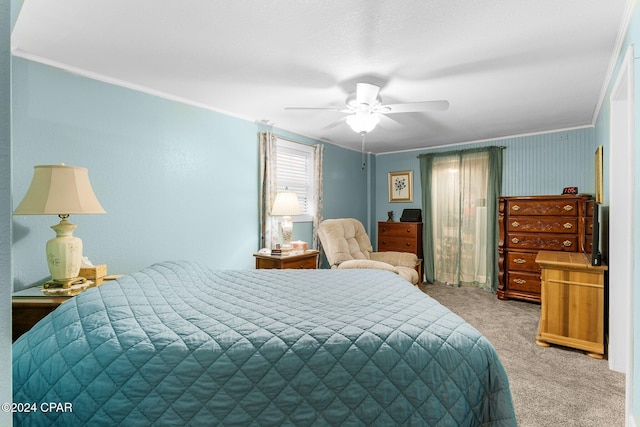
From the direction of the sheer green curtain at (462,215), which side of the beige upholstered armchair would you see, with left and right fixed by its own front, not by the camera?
left

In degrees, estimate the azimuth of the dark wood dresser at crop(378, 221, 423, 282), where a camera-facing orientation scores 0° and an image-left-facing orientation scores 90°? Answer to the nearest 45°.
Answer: approximately 0°

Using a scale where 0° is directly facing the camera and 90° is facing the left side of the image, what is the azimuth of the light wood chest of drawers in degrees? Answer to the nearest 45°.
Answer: approximately 90°

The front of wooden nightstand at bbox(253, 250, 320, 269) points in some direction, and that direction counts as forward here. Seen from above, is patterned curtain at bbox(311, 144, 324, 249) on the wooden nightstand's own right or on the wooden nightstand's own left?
on the wooden nightstand's own left

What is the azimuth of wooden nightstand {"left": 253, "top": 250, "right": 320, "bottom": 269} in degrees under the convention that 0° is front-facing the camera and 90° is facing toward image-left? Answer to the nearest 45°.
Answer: approximately 315°

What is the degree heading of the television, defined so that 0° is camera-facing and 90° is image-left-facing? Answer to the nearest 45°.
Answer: approximately 90°

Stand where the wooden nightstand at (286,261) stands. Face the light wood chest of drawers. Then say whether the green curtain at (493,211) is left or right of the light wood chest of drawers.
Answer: left
